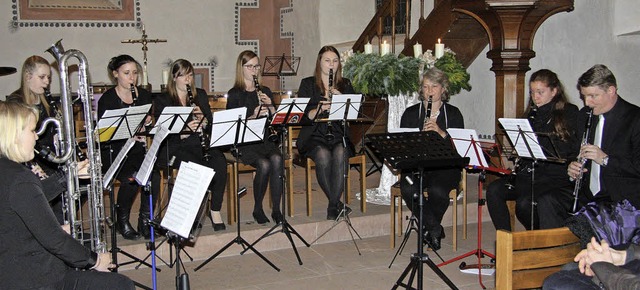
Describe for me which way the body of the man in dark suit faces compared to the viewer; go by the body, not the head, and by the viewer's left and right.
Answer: facing the viewer and to the left of the viewer

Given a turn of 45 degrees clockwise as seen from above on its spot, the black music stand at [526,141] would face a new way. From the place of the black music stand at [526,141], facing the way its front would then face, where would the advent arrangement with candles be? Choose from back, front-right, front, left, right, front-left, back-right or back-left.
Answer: back-left

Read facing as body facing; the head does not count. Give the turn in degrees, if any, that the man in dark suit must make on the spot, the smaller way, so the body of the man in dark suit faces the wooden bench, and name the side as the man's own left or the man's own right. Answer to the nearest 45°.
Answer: approximately 45° to the man's own left

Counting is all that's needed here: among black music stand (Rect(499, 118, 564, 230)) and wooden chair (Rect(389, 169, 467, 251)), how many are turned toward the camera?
1

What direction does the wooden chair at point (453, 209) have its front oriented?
toward the camera

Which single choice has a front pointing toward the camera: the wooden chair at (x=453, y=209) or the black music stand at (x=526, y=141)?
the wooden chair

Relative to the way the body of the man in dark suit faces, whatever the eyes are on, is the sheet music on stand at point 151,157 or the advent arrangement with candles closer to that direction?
the sheet music on stand

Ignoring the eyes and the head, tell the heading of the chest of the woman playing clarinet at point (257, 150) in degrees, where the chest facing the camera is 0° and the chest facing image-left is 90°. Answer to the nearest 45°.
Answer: approximately 315°

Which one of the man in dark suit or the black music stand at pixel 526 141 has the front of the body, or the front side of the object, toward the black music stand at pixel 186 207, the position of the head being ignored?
the man in dark suit

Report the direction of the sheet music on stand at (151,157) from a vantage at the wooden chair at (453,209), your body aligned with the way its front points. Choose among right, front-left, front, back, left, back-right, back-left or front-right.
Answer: front-right

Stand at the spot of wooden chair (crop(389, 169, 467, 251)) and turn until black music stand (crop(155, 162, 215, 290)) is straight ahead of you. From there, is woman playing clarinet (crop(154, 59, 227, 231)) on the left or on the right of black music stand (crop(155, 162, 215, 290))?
right

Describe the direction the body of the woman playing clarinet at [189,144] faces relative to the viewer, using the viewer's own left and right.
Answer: facing the viewer and to the right of the viewer

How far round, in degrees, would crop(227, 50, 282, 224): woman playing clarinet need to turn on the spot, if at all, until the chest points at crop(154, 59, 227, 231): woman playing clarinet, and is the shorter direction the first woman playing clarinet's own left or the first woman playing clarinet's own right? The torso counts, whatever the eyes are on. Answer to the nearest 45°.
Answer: approximately 135° to the first woman playing clarinet's own right

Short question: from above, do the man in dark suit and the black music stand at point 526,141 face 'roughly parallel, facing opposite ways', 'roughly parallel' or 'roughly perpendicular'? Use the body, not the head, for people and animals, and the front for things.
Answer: roughly parallel, facing opposite ways
